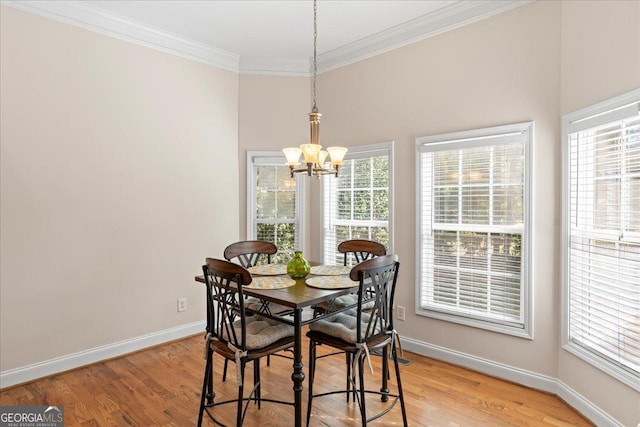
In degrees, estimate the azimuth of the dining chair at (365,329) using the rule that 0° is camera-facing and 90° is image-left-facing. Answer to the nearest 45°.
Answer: approximately 135°

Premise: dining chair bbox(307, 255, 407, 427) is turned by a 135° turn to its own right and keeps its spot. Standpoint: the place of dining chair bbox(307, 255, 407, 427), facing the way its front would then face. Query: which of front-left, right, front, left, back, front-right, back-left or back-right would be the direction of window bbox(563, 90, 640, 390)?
front

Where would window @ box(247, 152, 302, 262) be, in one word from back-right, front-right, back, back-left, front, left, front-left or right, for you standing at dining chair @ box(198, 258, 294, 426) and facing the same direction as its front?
front-left

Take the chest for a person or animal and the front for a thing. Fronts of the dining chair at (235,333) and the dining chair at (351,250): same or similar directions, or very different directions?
very different directions

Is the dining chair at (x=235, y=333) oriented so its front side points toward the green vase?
yes

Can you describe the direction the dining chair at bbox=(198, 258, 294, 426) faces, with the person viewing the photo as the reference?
facing away from the viewer and to the right of the viewer

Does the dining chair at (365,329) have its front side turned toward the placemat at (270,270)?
yes

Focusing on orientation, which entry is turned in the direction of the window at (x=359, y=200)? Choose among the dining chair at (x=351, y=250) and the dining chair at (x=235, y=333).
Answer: the dining chair at (x=235, y=333)

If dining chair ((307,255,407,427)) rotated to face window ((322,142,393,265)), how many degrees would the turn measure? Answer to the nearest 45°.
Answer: approximately 45° to its right
